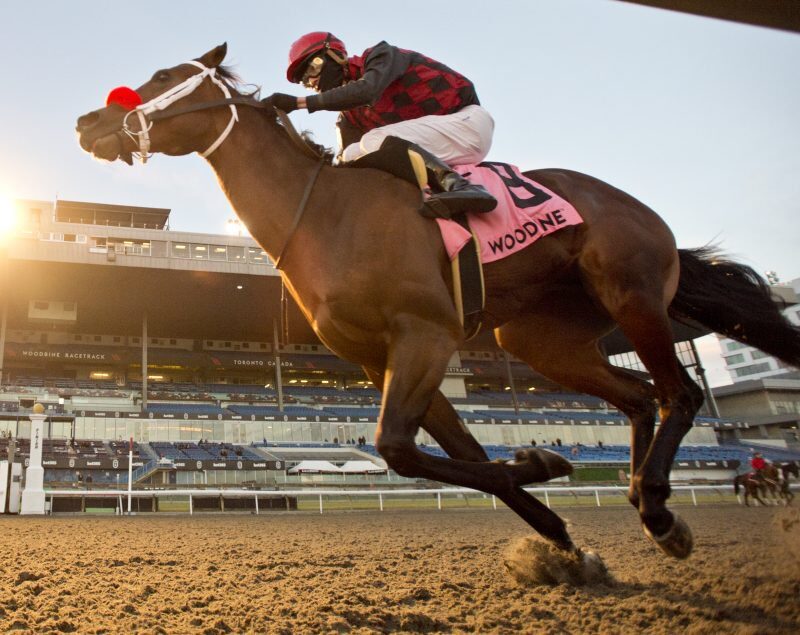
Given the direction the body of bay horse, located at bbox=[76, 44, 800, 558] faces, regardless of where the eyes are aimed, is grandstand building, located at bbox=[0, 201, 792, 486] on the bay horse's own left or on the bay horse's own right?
on the bay horse's own right

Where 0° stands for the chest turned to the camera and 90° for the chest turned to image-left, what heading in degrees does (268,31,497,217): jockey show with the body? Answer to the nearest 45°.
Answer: approximately 90°

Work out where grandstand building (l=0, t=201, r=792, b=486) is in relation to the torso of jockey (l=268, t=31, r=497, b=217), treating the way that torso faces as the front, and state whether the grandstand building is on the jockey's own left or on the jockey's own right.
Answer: on the jockey's own right

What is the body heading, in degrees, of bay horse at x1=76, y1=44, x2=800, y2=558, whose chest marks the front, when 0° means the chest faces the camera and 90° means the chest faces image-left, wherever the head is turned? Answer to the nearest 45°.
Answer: approximately 90°
